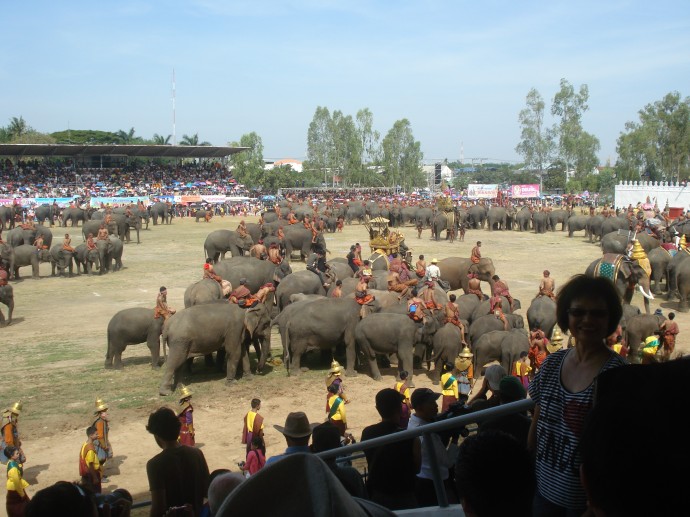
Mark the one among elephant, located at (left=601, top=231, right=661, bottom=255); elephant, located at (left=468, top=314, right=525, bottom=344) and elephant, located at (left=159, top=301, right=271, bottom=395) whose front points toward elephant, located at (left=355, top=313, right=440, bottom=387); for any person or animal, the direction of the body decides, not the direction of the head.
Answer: elephant, located at (left=159, top=301, right=271, bottom=395)

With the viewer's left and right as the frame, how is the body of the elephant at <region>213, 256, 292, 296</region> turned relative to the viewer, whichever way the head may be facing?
facing to the right of the viewer

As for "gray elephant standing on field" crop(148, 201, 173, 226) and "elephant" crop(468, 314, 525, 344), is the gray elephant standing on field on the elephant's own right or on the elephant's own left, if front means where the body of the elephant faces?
on the elephant's own left
